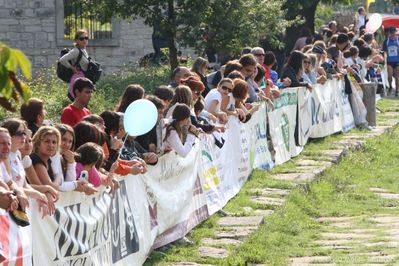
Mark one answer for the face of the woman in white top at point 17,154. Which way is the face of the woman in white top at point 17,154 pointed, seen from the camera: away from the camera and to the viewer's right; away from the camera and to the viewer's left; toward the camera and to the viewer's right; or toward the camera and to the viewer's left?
toward the camera and to the viewer's right

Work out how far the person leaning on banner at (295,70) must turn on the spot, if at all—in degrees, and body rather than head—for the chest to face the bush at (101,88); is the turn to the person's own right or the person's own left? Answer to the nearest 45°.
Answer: approximately 180°

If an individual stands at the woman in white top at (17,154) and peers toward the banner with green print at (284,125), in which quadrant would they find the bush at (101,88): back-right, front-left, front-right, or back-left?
front-left

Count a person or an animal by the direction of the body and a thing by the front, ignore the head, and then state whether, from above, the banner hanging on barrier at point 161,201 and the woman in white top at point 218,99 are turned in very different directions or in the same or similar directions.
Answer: same or similar directions

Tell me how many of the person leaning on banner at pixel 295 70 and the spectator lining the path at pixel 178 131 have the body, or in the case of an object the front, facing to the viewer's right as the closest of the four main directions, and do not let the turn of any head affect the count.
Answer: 2

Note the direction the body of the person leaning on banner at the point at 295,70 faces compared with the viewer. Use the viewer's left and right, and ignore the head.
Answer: facing to the right of the viewer

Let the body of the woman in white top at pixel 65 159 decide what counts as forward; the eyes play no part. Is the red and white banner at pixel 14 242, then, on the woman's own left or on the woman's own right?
on the woman's own right

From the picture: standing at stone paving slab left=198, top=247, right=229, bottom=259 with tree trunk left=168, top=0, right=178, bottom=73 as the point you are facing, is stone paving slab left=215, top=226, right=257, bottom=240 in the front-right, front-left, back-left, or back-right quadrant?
front-right

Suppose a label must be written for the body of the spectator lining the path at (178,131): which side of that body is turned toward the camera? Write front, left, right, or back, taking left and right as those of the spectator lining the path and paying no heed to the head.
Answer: right

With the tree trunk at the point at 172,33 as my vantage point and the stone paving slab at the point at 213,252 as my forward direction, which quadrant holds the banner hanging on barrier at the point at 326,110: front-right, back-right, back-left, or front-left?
front-left

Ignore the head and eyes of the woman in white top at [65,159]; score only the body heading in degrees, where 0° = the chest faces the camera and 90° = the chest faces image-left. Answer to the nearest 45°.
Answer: approximately 315°

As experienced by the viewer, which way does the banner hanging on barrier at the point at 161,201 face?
facing the viewer and to the right of the viewer
